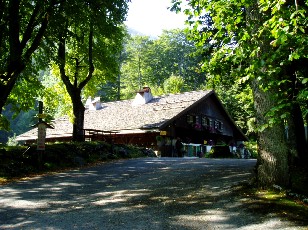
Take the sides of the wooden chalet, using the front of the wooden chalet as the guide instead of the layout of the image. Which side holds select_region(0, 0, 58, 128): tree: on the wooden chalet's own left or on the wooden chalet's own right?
on the wooden chalet's own right

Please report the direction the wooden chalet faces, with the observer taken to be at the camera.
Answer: facing the viewer and to the right of the viewer

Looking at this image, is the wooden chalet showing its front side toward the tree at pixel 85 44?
no
